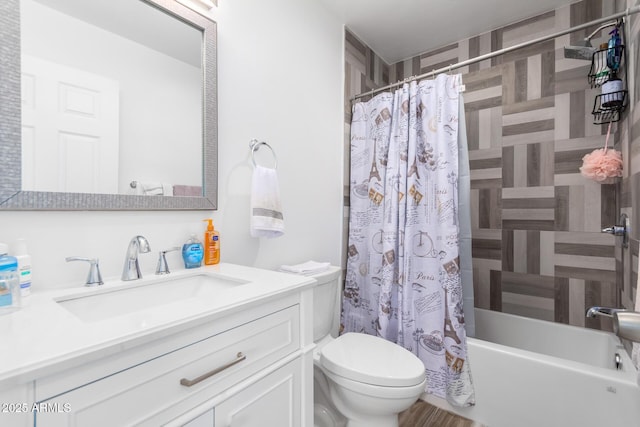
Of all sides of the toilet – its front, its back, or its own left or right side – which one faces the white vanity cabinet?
right

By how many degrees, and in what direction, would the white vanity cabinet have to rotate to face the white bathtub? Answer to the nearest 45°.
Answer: approximately 45° to its left

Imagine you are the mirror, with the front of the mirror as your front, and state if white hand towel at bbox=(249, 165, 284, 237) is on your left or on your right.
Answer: on your left

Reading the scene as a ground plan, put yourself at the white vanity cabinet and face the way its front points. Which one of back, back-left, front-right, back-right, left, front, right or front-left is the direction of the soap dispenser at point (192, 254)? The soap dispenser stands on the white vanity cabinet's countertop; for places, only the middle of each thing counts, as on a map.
back-left

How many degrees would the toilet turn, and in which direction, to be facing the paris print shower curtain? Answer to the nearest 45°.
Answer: approximately 90° to its left

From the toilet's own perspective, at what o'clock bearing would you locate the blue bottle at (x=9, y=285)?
The blue bottle is roughly at 3 o'clock from the toilet.

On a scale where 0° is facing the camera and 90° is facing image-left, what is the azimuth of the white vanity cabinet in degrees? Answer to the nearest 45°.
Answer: approximately 315°

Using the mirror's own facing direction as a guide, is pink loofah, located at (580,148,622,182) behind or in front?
in front
